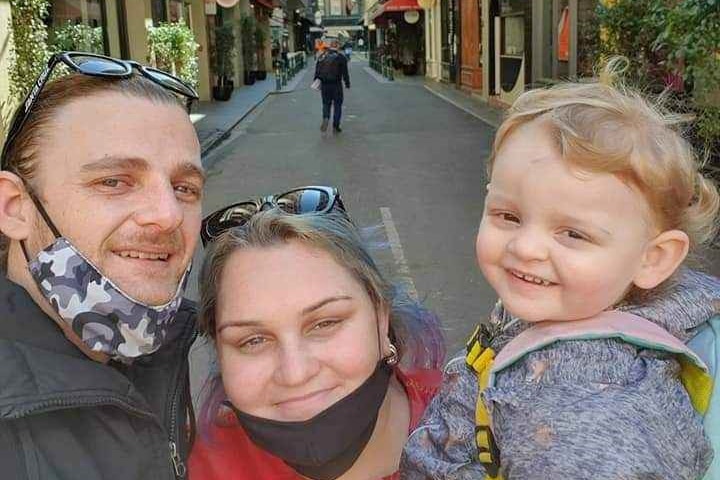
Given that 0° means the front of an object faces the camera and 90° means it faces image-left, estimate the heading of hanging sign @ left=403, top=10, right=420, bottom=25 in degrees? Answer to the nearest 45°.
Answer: approximately 0°

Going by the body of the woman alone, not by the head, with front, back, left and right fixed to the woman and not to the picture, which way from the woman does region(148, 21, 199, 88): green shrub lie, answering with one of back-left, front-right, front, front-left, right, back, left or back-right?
back

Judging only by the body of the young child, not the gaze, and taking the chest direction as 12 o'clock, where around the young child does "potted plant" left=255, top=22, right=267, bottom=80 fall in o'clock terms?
The potted plant is roughly at 4 o'clock from the young child.

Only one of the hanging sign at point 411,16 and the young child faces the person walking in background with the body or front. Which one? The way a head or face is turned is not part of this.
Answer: the hanging sign

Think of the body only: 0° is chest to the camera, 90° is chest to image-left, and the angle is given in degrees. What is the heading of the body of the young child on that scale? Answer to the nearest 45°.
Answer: approximately 45°

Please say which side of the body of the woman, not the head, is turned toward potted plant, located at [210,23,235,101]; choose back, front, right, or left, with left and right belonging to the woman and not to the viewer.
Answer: back

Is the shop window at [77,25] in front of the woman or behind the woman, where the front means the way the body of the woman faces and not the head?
behind

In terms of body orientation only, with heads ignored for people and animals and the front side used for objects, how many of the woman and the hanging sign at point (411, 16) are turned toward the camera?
2

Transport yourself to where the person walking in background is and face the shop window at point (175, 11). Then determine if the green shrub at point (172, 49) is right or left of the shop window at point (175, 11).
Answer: left

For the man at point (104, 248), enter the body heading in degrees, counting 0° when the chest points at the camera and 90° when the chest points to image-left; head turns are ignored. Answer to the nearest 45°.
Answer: approximately 315°
